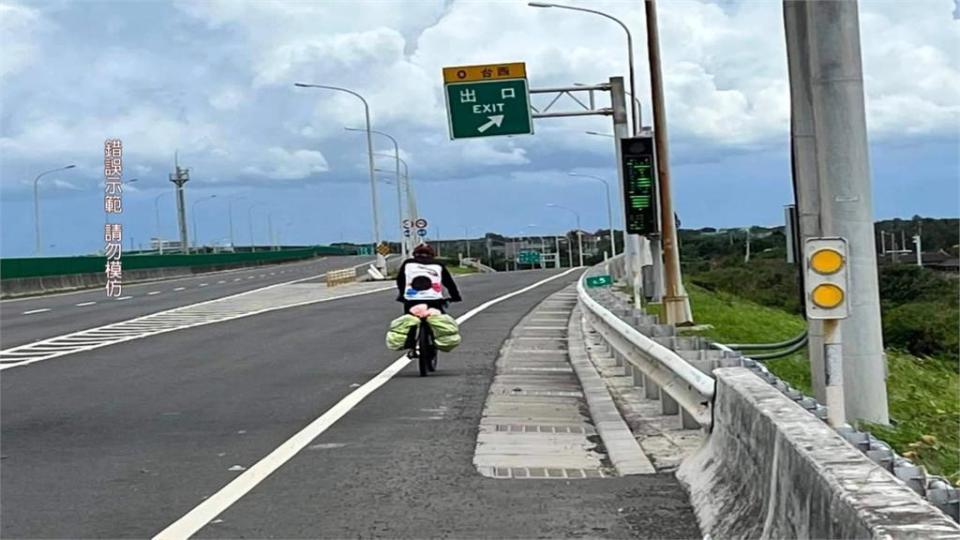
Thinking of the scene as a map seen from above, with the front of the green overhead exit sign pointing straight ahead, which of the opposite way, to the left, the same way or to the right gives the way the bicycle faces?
the opposite way

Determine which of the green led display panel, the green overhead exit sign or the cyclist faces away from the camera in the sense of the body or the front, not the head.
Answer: the cyclist

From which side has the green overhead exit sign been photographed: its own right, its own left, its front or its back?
front

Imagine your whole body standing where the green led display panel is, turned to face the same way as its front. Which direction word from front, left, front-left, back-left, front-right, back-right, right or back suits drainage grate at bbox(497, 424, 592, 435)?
front

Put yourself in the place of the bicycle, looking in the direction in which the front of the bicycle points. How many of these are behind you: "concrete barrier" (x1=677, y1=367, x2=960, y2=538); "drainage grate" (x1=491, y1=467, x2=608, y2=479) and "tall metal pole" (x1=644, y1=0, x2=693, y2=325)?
2

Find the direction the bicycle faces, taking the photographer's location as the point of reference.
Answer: facing away from the viewer

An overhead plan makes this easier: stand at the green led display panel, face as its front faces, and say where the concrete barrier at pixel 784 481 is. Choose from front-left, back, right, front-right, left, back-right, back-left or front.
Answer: front

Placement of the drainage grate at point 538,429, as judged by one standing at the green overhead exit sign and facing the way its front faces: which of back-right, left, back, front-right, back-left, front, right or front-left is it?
front

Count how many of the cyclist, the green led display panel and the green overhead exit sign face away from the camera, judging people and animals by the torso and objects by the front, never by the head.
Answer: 1

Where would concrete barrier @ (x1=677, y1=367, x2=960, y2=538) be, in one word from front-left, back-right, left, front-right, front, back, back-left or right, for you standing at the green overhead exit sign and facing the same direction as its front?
front

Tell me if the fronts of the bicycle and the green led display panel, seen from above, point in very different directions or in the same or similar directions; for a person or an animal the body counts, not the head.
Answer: very different directions

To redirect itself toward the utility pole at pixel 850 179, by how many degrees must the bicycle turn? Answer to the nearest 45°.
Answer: approximately 135° to its right

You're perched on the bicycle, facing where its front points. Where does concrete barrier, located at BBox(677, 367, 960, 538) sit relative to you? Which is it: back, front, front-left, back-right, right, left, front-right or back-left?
back

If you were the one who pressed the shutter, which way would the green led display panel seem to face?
facing the viewer

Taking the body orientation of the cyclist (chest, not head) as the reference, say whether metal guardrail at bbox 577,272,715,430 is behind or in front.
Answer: behind

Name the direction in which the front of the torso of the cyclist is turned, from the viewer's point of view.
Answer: away from the camera
